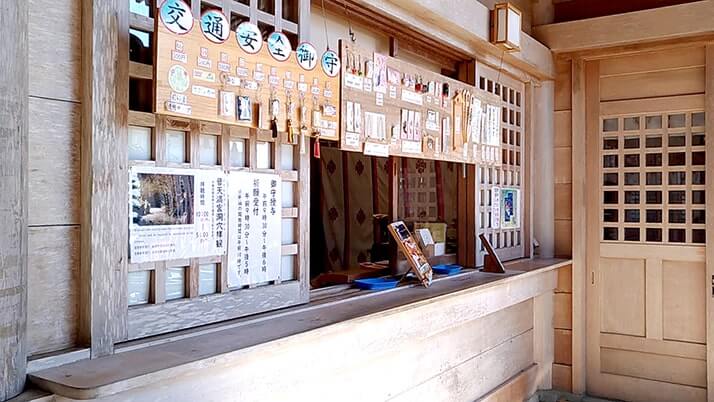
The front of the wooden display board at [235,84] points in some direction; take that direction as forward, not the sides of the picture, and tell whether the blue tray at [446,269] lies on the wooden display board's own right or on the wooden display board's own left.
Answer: on the wooden display board's own left

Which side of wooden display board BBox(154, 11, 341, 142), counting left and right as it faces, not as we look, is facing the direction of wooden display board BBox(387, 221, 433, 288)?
left

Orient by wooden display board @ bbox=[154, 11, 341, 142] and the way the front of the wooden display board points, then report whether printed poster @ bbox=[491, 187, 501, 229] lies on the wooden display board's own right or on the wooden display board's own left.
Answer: on the wooden display board's own left

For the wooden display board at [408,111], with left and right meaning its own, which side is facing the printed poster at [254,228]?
right

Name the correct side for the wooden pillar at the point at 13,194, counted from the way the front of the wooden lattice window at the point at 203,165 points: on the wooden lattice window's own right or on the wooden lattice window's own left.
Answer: on the wooden lattice window's own right

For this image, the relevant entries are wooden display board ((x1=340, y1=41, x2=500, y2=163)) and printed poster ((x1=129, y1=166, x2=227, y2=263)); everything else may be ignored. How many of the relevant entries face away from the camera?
0

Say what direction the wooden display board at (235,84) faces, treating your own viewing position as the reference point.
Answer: facing the viewer and to the right of the viewer

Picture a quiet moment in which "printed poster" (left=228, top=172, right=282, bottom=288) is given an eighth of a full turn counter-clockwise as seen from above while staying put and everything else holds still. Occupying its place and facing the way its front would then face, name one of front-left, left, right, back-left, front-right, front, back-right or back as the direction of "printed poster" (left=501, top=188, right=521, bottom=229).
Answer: front-left

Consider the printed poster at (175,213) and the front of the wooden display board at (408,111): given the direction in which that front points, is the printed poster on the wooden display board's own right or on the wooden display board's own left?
on the wooden display board's own right
